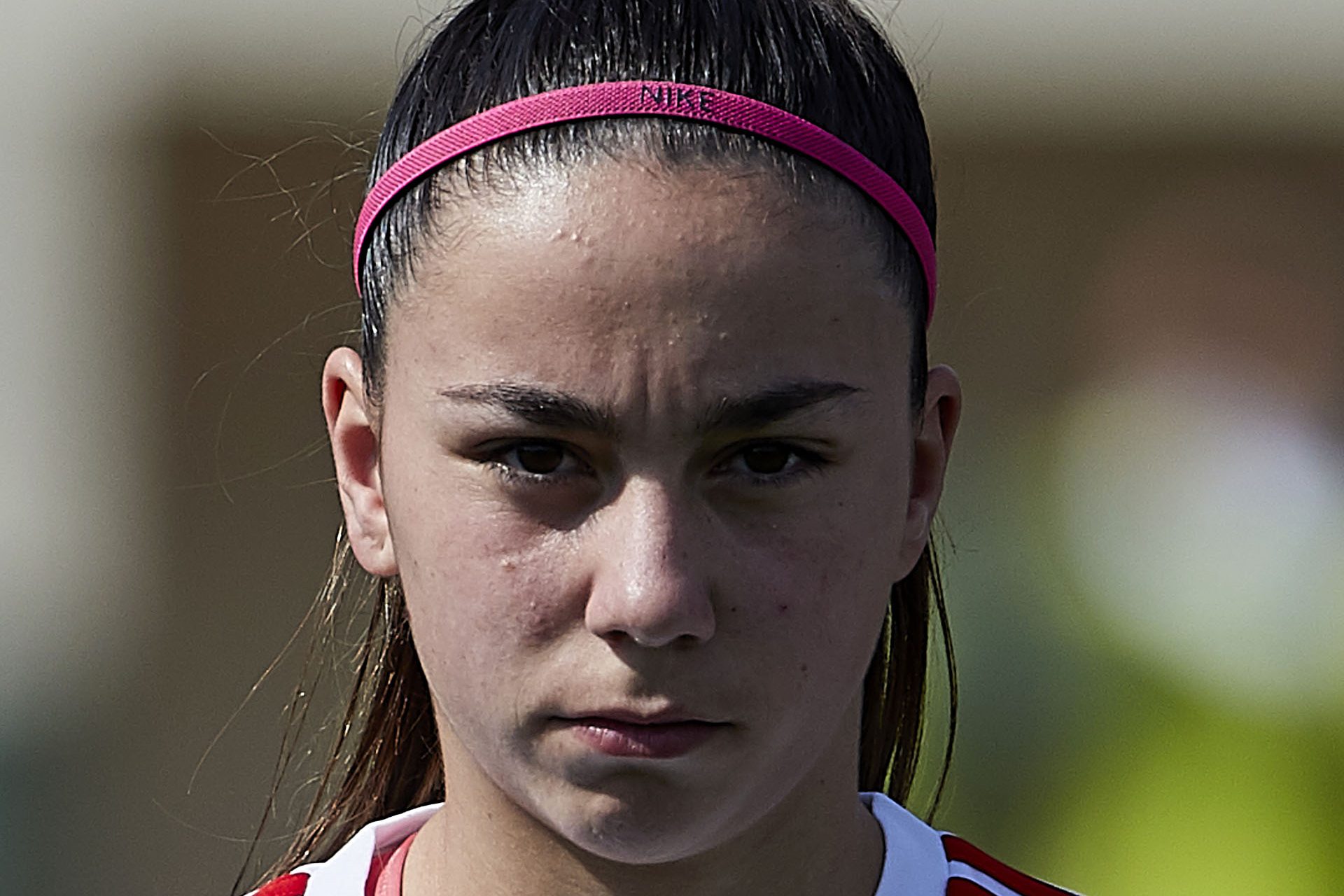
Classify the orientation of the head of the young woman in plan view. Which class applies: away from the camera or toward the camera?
toward the camera

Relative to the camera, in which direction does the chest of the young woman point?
toward the camera
